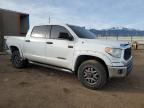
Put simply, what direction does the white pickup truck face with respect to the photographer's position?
facing the viewer and to the right of the viewer

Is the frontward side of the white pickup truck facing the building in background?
no
